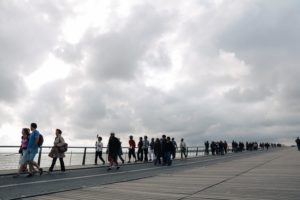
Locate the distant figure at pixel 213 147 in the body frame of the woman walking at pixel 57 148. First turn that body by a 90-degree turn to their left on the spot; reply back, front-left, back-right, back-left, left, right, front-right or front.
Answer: left

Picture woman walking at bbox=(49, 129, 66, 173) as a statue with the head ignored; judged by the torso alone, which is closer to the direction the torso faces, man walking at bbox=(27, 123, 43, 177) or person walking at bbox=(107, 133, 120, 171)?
the man walking

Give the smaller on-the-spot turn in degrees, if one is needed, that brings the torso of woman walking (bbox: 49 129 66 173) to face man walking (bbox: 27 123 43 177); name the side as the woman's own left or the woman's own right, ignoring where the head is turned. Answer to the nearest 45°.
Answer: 0° — they already face them

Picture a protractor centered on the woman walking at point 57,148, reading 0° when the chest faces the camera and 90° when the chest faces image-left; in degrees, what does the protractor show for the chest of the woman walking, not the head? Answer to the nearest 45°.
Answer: approximately 45°

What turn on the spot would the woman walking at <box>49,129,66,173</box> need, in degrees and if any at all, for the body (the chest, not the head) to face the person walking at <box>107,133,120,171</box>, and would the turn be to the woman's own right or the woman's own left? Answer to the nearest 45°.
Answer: approximately 180°
